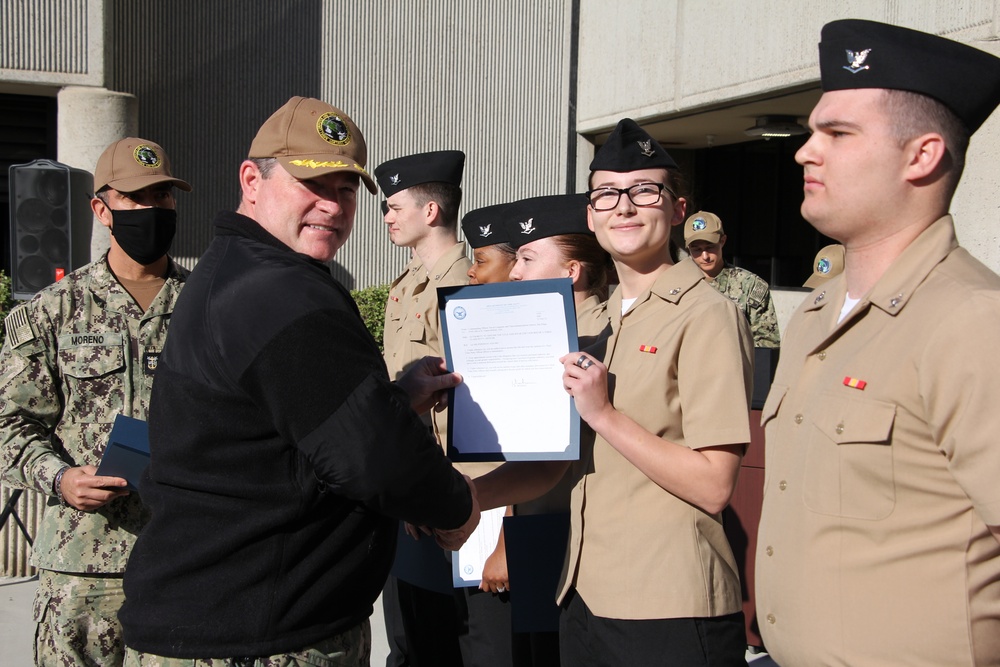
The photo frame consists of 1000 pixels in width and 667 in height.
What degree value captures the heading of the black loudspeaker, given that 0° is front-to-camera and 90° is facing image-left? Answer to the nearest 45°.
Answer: approximately 45°

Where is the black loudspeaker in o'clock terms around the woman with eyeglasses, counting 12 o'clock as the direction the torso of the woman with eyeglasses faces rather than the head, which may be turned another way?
The black loudspeaker is roughly at 3 o'clock from the woman with eyeglasses.

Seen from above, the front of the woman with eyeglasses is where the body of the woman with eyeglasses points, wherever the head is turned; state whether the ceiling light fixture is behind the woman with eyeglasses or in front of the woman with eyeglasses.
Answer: behind

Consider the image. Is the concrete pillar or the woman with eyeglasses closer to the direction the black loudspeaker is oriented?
the woman with eyeglasses

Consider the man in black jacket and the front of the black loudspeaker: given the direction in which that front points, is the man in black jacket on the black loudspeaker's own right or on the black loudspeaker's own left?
on the black loudspeaker's own left

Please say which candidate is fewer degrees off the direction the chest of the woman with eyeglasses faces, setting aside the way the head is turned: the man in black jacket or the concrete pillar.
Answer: the man in black jacket
